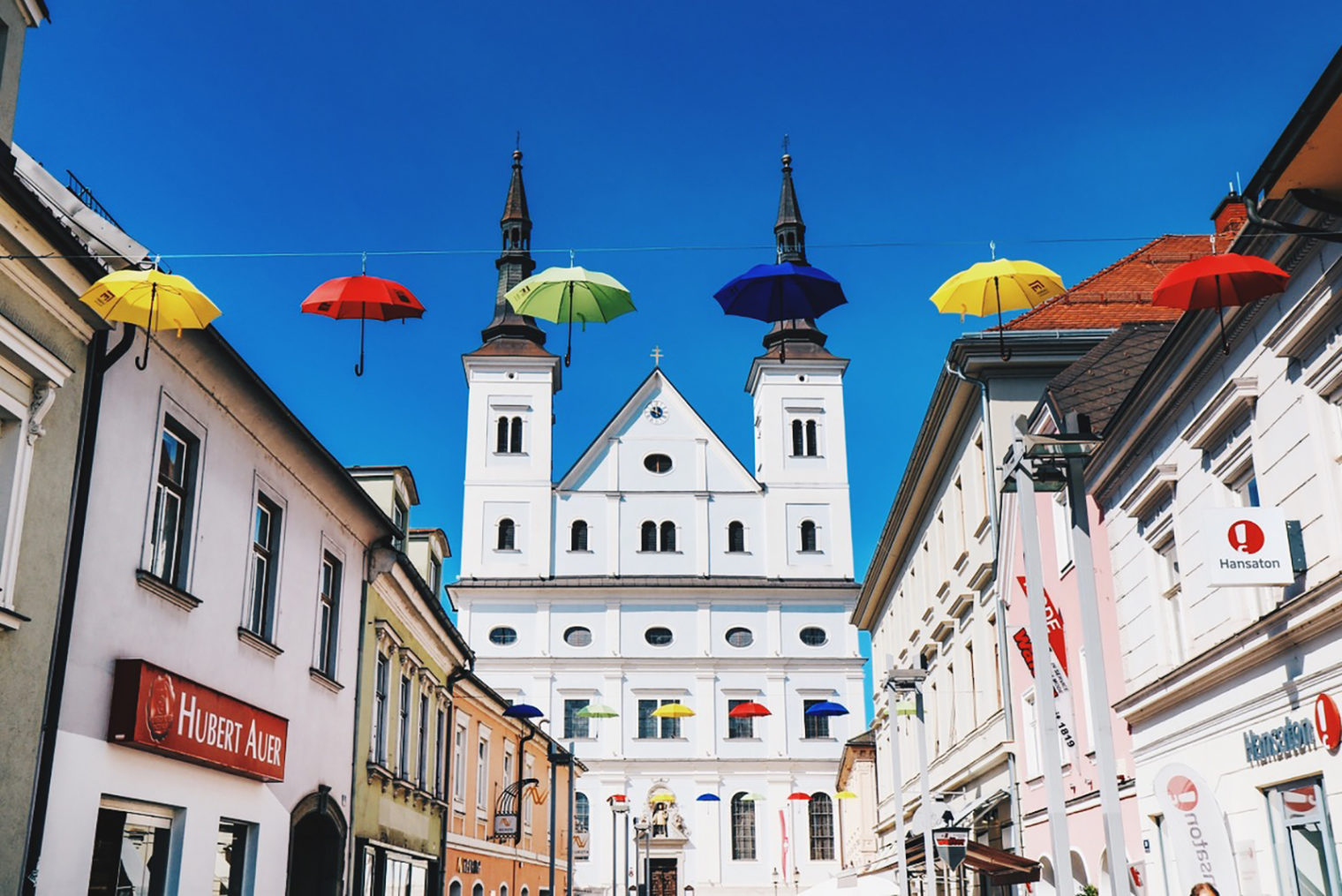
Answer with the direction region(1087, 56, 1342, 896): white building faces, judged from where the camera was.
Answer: facing the viewer and to the left of the viewer

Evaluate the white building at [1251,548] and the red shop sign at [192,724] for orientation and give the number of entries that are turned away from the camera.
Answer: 0

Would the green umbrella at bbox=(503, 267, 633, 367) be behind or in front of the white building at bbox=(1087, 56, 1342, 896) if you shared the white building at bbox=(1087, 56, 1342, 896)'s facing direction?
in front

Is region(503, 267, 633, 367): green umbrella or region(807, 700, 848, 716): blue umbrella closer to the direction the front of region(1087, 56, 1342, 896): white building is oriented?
the green umbrella

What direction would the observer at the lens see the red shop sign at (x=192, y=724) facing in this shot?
facing the viewer and to the right of the viewer

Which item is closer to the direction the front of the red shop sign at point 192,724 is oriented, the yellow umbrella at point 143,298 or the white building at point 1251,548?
the white building

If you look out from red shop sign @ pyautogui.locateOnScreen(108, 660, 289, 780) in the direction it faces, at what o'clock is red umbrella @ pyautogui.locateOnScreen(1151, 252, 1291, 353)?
The red umbrella is roughly at 12 o'clock from the red shop sign.

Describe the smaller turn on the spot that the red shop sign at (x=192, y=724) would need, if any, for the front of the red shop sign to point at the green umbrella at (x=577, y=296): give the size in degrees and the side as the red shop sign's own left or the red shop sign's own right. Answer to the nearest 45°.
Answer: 0° — it already faces it

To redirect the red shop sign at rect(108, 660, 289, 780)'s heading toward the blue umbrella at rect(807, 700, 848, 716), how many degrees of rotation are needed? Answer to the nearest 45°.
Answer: approximately 90° to its left

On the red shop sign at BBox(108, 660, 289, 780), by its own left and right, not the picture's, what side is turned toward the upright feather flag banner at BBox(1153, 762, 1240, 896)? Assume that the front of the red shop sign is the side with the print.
front

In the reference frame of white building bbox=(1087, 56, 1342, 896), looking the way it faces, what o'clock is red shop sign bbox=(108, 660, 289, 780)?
The red shop sign is roughly at 1 o'clock from the white building.

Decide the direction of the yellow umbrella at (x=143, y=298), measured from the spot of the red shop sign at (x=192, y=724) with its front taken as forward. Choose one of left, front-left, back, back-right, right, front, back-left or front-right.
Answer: front-right

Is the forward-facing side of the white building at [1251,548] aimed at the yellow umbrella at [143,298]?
yes

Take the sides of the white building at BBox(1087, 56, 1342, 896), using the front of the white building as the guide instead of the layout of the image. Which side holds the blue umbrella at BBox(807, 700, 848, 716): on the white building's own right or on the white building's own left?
on the white building's own right

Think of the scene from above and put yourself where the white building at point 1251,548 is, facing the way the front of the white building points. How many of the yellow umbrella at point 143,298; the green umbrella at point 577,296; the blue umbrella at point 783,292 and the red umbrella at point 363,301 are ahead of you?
4
